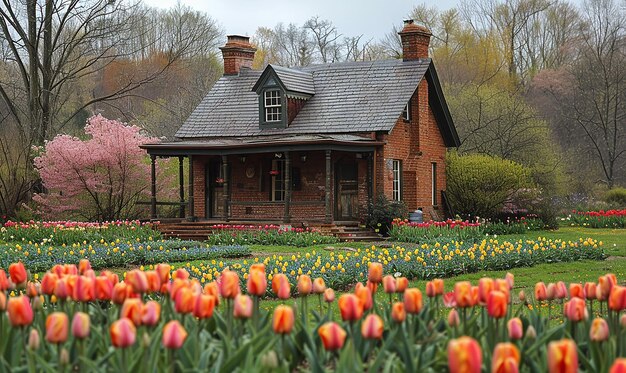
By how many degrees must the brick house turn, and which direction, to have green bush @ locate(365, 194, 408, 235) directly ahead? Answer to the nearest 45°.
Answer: approximately 90° to its left

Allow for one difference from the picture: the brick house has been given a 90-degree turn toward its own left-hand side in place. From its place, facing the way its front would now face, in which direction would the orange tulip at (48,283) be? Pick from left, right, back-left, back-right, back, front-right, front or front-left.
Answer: front-right

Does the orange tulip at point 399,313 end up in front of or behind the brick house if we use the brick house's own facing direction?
in front

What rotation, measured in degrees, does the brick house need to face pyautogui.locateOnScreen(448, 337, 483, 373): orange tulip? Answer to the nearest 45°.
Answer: approximately 45° to its left

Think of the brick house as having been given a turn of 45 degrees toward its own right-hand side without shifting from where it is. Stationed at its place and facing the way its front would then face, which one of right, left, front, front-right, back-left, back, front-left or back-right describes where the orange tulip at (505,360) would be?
left

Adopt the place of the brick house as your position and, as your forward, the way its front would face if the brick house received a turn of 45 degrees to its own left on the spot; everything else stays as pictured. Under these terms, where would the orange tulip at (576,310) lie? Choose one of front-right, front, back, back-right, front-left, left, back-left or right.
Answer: front

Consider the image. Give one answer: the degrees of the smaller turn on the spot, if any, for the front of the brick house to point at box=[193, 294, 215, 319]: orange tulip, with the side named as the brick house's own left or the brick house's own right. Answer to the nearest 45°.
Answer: approximately 45° to the brick house's own left

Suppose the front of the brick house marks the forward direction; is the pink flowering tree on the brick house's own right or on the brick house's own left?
on the brick house's own right

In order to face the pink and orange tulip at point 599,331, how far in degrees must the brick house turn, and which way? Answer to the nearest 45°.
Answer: approximately 45° to its left

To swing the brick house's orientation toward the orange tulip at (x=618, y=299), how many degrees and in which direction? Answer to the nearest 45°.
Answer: approximately 45° to its left

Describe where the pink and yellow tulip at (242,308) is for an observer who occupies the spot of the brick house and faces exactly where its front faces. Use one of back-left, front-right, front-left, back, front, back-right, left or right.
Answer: front-left

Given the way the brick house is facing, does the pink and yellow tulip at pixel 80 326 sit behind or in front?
in front

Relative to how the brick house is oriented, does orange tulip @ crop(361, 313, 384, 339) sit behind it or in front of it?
in front

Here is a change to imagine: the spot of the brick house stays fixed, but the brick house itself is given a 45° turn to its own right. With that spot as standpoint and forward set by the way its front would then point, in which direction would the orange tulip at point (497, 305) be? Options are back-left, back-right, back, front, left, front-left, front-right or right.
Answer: left

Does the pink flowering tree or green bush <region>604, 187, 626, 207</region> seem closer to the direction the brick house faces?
the pink flowering tree

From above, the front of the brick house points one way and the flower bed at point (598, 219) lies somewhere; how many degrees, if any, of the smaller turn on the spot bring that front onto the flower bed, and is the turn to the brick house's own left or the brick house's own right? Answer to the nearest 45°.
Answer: approximately 135° to the brick house's own left

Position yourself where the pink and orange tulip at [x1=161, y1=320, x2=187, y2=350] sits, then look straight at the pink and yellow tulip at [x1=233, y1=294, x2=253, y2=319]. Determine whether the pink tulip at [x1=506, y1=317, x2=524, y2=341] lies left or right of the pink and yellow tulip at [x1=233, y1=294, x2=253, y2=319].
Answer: right

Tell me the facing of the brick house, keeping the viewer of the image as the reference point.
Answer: facing the viewer and to the left of the viewer

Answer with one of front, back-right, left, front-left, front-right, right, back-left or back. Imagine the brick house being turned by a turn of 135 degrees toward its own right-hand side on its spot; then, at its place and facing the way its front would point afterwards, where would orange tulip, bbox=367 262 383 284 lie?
back

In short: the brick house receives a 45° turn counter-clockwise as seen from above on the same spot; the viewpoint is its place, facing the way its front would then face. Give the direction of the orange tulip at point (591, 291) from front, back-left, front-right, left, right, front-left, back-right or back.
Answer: front

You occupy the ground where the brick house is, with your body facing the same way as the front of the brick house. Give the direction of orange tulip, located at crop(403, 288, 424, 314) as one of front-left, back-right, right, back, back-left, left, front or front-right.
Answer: front-left
